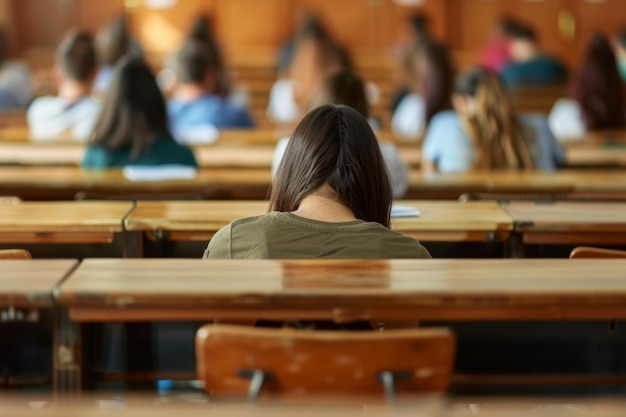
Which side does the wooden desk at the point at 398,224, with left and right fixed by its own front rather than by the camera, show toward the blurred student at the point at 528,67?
back

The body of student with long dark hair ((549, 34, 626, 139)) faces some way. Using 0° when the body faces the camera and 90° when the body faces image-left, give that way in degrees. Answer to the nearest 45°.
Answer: approximately 180°

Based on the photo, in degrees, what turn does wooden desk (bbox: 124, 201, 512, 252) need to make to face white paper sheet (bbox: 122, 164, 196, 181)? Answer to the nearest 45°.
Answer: approximately 135° to its right

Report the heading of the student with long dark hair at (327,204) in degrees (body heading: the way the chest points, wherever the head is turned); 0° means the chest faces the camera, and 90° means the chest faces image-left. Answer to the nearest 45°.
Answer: approximately 180°

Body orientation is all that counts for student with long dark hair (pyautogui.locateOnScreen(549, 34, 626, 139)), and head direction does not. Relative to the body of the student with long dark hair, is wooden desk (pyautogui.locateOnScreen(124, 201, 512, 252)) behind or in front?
behind

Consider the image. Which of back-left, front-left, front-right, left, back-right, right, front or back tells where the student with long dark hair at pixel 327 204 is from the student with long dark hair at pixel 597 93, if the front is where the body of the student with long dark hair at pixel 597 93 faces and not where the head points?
back

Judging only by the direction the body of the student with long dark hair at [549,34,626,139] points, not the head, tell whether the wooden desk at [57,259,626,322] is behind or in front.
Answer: behind

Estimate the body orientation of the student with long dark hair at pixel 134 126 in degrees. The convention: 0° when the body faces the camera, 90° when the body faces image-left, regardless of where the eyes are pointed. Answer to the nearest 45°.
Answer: approximately 180°

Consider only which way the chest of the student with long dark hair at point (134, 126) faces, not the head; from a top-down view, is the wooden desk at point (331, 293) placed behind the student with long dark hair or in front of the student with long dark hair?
behind

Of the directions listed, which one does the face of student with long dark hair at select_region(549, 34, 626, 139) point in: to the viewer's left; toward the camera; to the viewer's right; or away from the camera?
away from the camera
